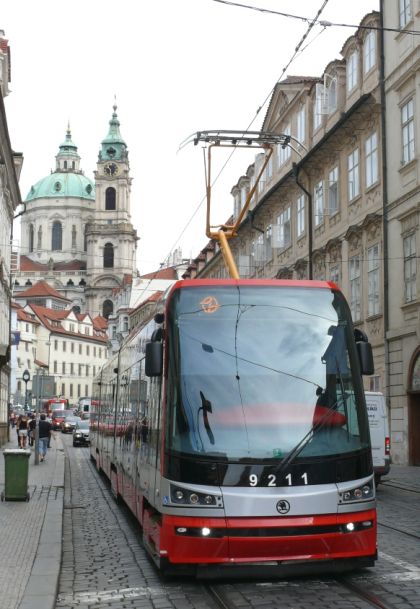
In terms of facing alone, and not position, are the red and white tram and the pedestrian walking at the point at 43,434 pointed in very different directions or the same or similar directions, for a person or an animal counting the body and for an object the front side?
very different directions

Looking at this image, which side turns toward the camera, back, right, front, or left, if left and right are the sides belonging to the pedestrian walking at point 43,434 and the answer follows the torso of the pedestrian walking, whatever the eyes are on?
back

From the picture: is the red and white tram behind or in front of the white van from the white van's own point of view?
behind

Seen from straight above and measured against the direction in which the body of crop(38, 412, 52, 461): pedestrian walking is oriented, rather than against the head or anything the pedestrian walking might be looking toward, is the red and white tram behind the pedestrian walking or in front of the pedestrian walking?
behind

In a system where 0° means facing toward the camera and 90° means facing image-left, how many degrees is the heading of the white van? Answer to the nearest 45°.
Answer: approximately 180°

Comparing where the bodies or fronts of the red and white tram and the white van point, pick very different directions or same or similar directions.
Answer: very different directions

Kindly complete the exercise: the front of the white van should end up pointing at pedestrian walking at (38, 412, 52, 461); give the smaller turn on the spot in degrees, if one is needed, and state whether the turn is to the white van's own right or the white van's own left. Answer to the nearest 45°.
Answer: approximately 45° to the white van's own left

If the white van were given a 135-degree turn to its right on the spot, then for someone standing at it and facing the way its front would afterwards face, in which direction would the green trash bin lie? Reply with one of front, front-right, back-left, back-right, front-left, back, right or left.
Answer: right

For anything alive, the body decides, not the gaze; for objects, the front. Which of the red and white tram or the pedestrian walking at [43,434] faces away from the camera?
the pedestrian walking

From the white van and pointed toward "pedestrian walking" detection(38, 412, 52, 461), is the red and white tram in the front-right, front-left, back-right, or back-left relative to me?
back-left

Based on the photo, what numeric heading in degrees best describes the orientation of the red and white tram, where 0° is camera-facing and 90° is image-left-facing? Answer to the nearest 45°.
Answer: approximately 0°

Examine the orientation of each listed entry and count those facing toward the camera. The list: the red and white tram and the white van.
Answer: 1
